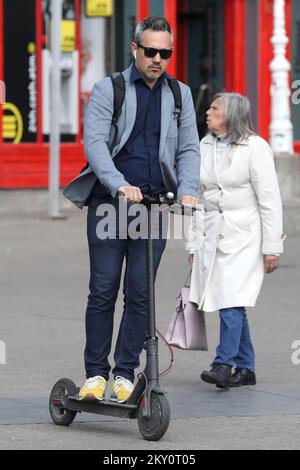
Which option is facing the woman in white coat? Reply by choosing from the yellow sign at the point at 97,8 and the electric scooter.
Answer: the yellow sign

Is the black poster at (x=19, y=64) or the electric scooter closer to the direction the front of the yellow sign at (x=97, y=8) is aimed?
the electric scooter

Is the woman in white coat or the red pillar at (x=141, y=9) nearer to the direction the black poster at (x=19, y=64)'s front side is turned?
the woman in white coat

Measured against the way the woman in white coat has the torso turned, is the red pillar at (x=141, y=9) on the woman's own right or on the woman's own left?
on the woman's own right

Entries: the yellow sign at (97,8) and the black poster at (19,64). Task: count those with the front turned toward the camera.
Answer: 2

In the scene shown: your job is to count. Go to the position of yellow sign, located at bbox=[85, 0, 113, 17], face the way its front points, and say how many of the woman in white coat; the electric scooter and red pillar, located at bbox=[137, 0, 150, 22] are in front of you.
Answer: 2

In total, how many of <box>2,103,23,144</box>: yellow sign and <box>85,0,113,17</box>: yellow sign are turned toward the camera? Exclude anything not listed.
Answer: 2

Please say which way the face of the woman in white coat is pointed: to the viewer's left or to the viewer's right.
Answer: to the viewer's left
